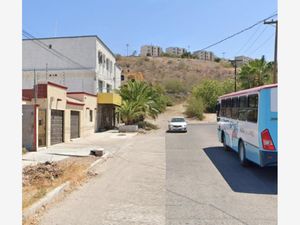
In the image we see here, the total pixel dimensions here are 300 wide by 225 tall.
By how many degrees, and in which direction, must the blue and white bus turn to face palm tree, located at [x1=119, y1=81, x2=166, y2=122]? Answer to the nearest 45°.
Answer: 0° — it already faces it

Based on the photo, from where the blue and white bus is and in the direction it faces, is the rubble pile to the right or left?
on its left

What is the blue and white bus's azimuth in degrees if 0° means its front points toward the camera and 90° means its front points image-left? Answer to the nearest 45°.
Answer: approximately 135°
